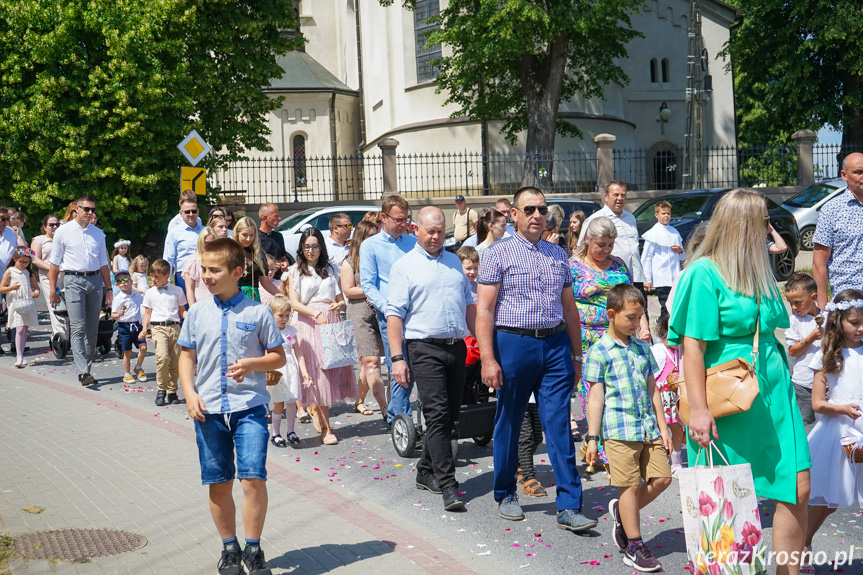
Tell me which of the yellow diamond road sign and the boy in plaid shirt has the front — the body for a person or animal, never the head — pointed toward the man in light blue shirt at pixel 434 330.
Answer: the yellow diamond road sign

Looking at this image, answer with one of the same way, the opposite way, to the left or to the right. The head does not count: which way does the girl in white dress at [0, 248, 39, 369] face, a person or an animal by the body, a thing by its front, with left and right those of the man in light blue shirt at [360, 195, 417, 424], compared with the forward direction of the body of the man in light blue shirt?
the same way

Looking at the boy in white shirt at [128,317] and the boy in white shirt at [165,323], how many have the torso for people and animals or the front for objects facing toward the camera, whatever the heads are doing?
2

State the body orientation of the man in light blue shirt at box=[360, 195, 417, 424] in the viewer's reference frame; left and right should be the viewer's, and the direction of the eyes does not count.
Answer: facing the viewer and to the right of the viewer

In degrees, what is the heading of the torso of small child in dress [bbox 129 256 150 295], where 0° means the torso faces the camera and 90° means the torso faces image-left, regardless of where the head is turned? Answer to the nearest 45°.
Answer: approximately 315°

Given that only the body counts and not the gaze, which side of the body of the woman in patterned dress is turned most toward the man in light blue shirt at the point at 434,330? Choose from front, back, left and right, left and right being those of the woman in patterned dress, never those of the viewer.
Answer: right

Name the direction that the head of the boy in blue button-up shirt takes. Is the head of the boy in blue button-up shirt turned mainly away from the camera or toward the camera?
toward the camera

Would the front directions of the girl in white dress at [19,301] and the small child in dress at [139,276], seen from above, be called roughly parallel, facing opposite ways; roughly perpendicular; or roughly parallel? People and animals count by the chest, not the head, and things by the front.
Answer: roughly parallel

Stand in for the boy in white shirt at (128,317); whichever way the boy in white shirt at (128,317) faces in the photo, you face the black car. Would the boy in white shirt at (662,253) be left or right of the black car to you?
right

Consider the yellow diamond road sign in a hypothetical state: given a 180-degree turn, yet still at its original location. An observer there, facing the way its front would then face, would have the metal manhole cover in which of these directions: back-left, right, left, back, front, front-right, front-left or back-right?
back

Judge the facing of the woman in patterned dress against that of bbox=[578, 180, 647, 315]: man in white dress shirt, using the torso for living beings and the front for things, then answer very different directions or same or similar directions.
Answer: same or similar directions

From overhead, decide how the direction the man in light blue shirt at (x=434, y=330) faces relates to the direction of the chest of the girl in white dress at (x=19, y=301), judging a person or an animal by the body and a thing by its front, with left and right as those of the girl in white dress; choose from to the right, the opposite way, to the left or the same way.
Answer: the same way

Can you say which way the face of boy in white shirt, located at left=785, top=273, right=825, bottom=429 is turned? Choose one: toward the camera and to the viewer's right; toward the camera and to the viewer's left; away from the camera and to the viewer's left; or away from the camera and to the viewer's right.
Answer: toward the camera and to the viewer's left

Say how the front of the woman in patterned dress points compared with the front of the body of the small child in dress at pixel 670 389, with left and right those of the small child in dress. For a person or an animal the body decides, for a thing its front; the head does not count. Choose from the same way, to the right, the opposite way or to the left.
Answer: the same way

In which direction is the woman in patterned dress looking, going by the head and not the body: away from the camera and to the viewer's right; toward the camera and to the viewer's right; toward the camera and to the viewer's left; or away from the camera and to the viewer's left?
toward the camera and to the viewer's left

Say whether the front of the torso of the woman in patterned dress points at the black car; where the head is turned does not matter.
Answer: no
